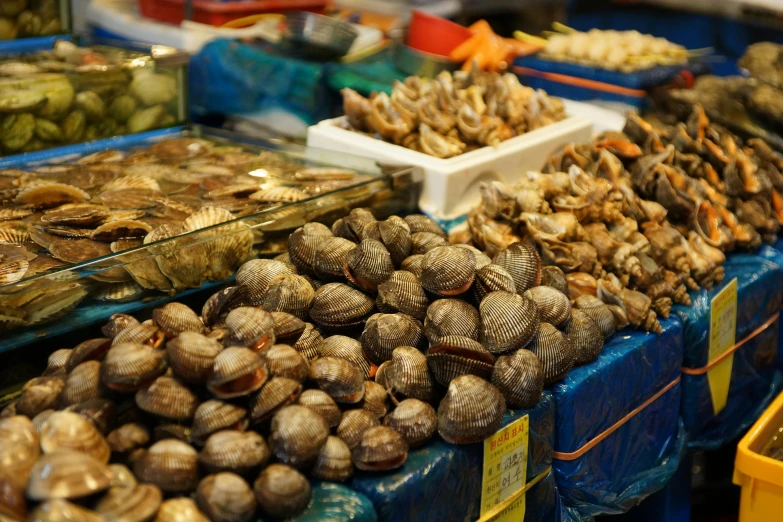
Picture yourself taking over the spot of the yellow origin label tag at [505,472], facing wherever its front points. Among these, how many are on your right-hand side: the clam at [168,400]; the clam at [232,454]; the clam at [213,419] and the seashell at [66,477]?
4

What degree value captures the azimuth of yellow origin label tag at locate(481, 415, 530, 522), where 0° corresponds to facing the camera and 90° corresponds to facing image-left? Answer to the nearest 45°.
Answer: approximately 315°

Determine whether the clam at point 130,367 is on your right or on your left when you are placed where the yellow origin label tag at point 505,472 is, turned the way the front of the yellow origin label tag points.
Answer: on your right

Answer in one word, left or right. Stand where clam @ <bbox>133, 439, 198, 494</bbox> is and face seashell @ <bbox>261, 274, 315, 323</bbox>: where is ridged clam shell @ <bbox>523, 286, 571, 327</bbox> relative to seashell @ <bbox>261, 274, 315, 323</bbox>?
right

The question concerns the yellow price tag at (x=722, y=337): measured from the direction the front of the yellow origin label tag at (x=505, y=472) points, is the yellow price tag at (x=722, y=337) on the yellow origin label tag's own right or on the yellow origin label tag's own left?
on the yellow origin label tag's own left

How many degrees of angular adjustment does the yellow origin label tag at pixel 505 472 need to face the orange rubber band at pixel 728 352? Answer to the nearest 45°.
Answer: approximately 90° to its left

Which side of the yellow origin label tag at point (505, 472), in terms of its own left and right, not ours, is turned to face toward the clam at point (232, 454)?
right

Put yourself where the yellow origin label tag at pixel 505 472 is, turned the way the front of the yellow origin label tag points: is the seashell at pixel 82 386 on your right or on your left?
on your right

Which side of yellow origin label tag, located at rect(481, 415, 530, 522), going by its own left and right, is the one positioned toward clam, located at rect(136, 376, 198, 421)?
right
